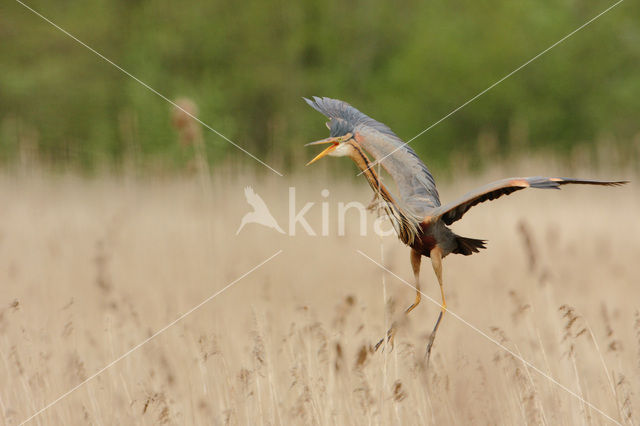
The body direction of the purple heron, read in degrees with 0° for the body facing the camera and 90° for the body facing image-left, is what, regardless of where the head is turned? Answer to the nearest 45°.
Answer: approximately 45°
